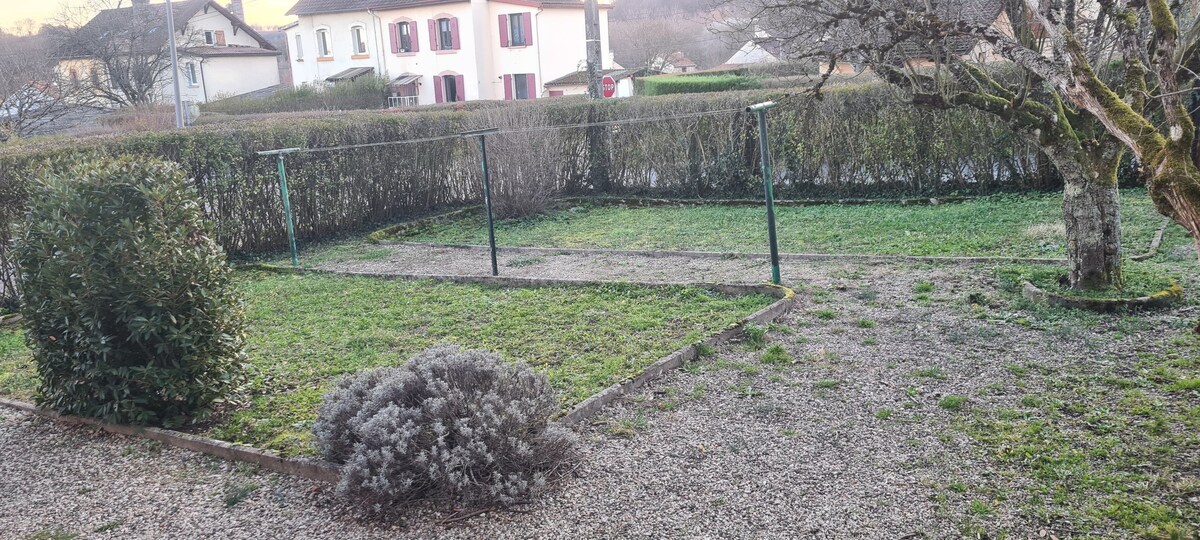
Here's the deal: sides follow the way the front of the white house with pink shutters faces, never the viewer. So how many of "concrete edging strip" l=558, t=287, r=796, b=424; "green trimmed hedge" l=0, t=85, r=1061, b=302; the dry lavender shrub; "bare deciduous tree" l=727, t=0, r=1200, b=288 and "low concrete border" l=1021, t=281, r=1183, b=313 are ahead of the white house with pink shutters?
5

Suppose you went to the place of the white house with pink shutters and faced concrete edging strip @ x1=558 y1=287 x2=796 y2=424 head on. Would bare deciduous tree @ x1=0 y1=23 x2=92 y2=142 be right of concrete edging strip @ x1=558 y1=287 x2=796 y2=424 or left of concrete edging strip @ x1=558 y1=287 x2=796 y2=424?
right

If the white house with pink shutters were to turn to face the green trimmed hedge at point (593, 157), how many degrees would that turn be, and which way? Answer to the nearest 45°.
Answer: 0° — it already faces it

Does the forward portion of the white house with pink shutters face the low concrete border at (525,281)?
yes

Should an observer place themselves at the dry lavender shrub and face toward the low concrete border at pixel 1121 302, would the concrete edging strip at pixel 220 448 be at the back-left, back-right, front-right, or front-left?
back-left

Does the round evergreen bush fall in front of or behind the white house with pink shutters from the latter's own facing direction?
in front

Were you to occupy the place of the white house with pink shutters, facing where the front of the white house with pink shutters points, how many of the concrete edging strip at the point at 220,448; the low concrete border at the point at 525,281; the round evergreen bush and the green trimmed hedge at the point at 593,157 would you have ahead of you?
4

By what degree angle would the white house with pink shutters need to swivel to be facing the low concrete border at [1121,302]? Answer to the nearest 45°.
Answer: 0° — it already faces it

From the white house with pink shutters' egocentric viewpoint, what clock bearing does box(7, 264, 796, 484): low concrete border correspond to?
The low concrete border is roughly at 12 o'clock from the white house with pink shutters.

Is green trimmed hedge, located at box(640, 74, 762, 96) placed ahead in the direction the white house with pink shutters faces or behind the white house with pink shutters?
ahead

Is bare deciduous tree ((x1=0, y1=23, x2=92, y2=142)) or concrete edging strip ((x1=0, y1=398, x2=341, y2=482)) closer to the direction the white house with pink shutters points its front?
the concrete edging strip

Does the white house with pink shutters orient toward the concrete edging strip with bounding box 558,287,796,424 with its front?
yes

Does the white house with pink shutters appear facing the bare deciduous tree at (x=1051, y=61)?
yes

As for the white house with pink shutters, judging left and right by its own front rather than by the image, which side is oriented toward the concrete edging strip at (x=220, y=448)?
front
